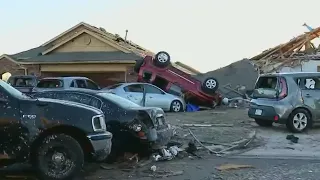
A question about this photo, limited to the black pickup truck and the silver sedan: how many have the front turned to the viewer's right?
2

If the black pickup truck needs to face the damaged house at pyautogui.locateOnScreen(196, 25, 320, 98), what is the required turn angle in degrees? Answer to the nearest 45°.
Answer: approximately 45° to its left

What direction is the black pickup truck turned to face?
to the viewer's right

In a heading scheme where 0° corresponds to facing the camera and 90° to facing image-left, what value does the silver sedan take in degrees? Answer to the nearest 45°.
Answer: approximately 270°

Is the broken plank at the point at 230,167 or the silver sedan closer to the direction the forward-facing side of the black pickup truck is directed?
the broken plank

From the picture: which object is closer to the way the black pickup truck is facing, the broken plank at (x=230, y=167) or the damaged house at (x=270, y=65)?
the broken plank

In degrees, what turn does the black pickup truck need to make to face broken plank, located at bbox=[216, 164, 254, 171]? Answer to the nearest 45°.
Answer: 0° — it already faces it

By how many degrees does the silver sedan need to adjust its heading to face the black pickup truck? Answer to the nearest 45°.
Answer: approximately 90° to its right
